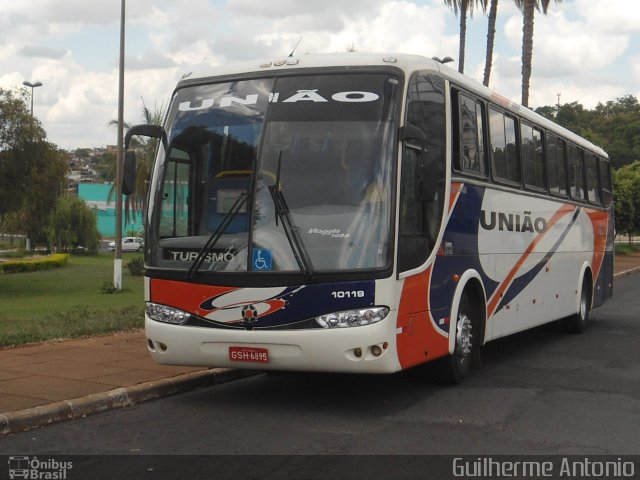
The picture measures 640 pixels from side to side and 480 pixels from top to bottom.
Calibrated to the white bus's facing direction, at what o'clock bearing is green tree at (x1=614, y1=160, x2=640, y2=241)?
The green tree is roughly at 5 o'clock from the white bus.

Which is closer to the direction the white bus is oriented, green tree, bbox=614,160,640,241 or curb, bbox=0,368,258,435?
the curb

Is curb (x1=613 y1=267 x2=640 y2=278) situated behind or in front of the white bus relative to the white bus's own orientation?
behind

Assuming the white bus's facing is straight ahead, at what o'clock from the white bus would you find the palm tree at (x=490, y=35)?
The palm tree is roughly at 5 o'clock from the white bus.

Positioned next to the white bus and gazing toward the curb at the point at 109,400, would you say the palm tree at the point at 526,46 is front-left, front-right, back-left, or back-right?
back-right

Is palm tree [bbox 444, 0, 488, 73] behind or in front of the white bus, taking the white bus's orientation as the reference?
behind

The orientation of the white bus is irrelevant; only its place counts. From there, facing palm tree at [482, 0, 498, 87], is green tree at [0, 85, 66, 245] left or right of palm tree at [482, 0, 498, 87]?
left

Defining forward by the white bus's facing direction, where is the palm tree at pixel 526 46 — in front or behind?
behind

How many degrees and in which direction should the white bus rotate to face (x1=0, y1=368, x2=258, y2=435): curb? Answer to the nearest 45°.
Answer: approximately 45° to its right
